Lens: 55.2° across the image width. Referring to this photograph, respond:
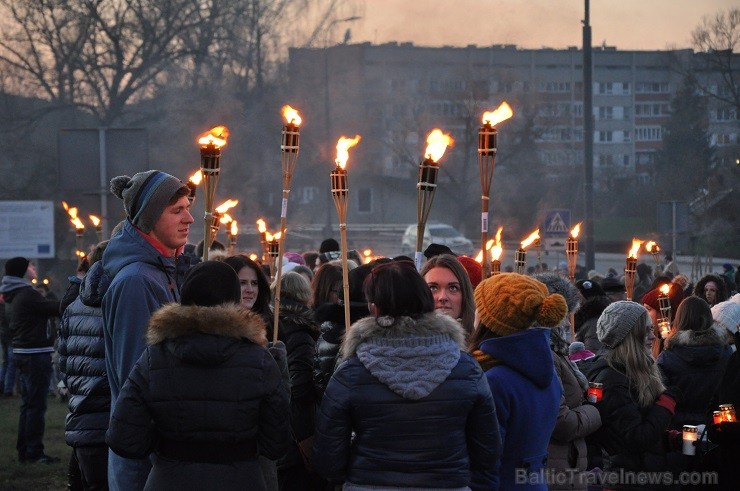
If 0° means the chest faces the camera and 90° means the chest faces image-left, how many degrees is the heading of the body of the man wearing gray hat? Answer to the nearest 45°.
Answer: approximately 270°

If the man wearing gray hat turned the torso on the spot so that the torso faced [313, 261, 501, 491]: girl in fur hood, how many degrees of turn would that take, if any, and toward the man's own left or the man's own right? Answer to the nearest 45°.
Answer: approximately 45° to the man's own right

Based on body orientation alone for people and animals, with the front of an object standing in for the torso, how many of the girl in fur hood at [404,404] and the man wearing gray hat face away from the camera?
1

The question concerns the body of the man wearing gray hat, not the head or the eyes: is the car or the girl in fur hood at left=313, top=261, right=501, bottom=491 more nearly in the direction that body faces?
the girl in fur hood

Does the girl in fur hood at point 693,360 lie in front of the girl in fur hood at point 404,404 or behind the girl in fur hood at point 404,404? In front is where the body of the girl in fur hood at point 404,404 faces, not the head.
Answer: in front

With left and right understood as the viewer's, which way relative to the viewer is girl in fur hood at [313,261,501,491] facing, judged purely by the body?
facing away from the viewer

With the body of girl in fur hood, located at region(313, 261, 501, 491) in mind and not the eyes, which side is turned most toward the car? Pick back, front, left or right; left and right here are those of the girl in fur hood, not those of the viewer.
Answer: front

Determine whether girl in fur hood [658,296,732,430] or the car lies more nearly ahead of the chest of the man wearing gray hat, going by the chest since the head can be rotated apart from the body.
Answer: the girl in fur hood
